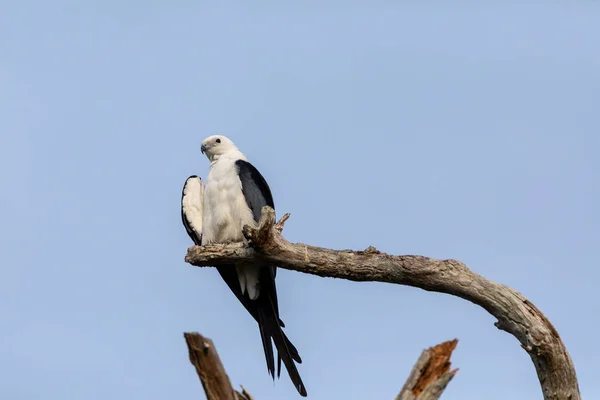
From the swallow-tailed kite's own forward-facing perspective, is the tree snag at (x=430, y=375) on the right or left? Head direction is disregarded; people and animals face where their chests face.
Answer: on its left

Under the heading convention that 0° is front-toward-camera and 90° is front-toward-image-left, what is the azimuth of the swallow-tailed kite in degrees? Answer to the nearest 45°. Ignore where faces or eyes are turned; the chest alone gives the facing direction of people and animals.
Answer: approximately 45°
